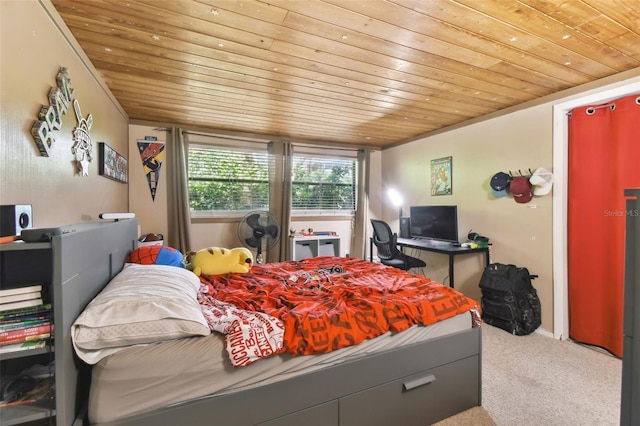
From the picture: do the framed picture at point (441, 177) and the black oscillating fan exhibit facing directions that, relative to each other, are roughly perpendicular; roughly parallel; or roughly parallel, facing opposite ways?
roughly perpendicular

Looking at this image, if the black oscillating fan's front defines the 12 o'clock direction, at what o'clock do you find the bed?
The bed is roughly at 12 o'clock from the black oscillating fan.

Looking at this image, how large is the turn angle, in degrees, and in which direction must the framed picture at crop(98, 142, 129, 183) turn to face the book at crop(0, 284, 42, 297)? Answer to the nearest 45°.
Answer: approximately 45° to its right

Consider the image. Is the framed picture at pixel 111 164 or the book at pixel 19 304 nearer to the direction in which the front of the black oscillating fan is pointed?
the book

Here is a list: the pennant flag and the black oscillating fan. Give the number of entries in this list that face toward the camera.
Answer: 2

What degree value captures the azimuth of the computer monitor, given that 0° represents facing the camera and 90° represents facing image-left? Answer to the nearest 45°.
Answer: approximately 45°

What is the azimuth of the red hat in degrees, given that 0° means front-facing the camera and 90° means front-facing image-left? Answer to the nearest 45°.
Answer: approximately 45°

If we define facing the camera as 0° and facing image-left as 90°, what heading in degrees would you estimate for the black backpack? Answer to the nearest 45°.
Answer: approximately 45°

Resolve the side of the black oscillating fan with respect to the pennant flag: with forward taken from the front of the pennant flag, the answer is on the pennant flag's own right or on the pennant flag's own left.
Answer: on the pennant flag's own left

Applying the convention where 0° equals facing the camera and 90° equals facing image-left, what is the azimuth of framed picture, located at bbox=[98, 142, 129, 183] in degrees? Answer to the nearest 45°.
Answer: approximately 315°

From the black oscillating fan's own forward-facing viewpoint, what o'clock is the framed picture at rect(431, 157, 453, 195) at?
The framed picture is roughly at 9 o'clock from the black oscillating fan.
